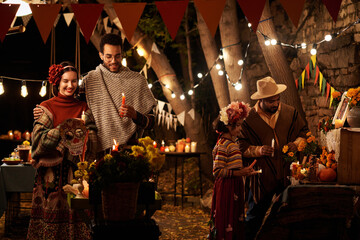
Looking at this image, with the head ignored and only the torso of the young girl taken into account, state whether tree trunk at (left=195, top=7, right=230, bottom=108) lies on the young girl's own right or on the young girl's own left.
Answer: on the young girl's own left

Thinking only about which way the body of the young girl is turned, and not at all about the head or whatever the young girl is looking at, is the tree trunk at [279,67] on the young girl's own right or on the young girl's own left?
on the young girl's own left

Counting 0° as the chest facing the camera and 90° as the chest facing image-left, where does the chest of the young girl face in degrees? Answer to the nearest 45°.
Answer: approximately 270°

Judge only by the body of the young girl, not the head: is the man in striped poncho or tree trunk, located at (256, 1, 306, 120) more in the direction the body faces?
the tree trunk

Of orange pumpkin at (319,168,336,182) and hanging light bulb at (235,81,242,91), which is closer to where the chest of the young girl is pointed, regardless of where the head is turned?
the orange pumpkin

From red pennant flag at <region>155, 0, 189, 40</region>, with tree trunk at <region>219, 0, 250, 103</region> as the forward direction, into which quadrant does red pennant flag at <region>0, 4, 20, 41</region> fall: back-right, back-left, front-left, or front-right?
back-left

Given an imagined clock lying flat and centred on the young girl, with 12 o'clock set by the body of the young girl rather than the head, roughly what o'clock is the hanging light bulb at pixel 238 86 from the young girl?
The hanging light bulb is roughly at 9 o'clock from the young girl.

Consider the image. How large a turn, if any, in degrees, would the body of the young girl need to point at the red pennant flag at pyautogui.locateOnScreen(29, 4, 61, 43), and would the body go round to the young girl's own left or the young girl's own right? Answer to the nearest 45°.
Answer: approximately 180°

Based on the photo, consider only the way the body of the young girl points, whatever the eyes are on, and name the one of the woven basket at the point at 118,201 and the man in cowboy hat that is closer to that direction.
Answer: the man in cowboy hat

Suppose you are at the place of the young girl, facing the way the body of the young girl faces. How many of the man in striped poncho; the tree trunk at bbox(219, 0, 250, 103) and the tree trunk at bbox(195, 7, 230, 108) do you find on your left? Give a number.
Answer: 2
